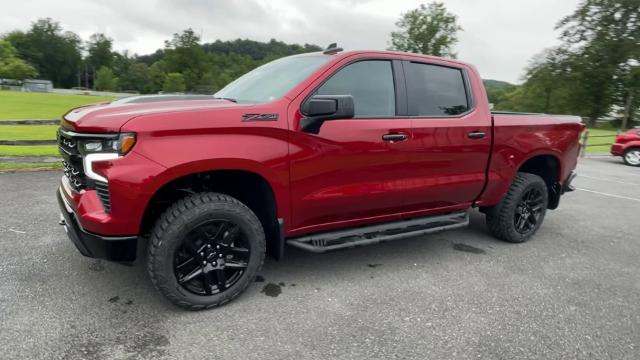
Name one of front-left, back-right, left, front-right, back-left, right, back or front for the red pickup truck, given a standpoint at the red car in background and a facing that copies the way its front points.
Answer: right

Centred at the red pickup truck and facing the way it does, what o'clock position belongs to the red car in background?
The red car in background is roughly at 6 o'clock from the red pickup truck.

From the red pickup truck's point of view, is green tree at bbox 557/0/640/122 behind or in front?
behind

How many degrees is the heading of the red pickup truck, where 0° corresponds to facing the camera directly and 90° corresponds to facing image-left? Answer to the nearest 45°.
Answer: approximately 45°
